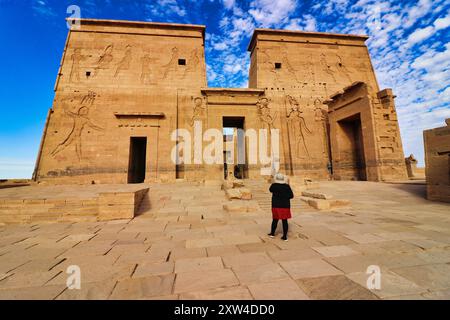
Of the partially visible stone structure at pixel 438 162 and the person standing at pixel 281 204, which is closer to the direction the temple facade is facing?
the person standing

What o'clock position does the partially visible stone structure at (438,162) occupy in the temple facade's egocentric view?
The partially visible stone structure is roughly at 10 o'clock from the temple facade.

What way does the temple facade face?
toward the camera

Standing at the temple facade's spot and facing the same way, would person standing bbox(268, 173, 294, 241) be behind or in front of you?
in front
